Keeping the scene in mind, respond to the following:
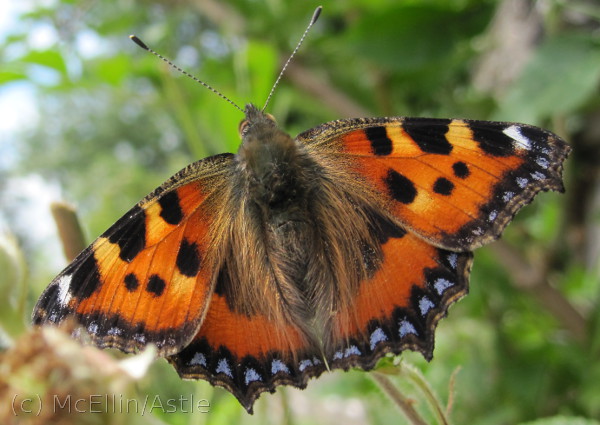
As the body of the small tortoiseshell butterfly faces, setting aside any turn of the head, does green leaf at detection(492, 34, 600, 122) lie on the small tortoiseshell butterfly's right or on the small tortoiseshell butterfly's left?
on the small tortoiseshell butterfly's right

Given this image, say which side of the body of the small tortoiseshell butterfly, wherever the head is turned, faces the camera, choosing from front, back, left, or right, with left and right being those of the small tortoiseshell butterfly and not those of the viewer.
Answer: back
